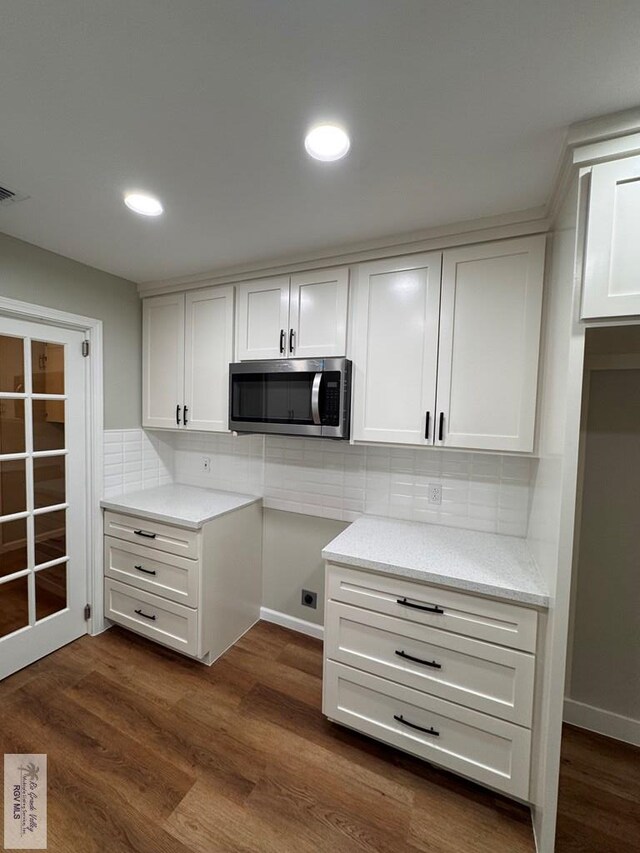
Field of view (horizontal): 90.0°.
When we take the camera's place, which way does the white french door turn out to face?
facing the viewer and to the right of the viewer

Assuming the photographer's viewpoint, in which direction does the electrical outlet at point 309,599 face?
facing the viewer and to the left of the viewer

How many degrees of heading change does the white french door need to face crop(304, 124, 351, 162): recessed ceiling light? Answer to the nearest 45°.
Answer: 0° — it already faces it

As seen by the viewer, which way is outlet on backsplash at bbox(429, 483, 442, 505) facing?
toward the camera

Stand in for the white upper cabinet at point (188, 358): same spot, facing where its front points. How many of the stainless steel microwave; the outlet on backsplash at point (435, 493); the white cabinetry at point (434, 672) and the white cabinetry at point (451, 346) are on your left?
4

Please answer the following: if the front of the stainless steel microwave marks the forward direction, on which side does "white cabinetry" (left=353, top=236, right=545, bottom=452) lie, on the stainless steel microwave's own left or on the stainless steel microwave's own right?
on the stainless steel microwave's own left

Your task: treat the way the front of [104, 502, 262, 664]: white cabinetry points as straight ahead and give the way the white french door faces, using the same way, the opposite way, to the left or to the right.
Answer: to the left

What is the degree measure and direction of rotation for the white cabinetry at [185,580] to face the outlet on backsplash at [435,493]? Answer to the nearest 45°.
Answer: approximately 90° to its left

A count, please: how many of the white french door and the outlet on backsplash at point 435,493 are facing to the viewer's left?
0

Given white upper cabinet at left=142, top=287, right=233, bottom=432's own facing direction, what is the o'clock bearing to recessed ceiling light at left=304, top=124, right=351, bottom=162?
The recessed ceiling light is roughly at 10 o'clock from the white upper cabinet.
